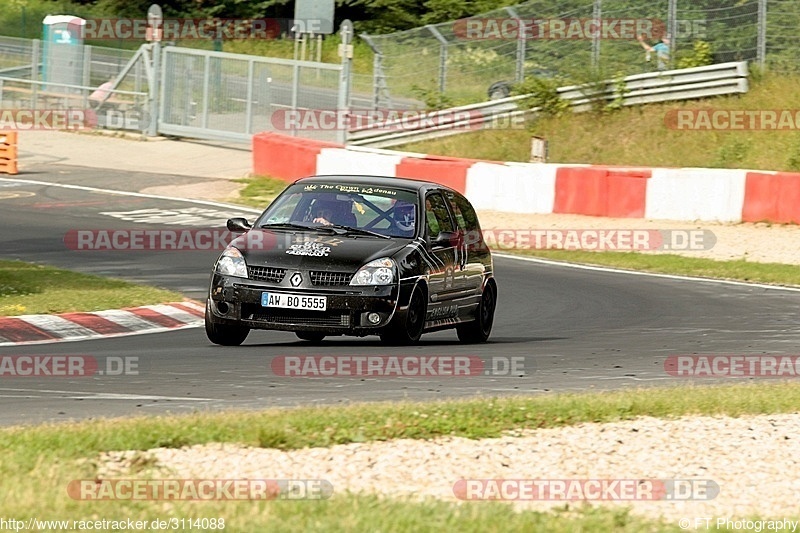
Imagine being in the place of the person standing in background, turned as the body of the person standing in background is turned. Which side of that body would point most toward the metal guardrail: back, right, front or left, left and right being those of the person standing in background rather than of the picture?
front

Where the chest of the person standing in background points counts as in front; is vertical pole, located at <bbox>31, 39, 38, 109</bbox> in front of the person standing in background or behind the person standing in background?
in front

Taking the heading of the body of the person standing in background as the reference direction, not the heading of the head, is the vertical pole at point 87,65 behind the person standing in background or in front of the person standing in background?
in front

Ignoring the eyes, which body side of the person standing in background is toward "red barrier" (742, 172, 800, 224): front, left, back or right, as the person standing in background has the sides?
left
